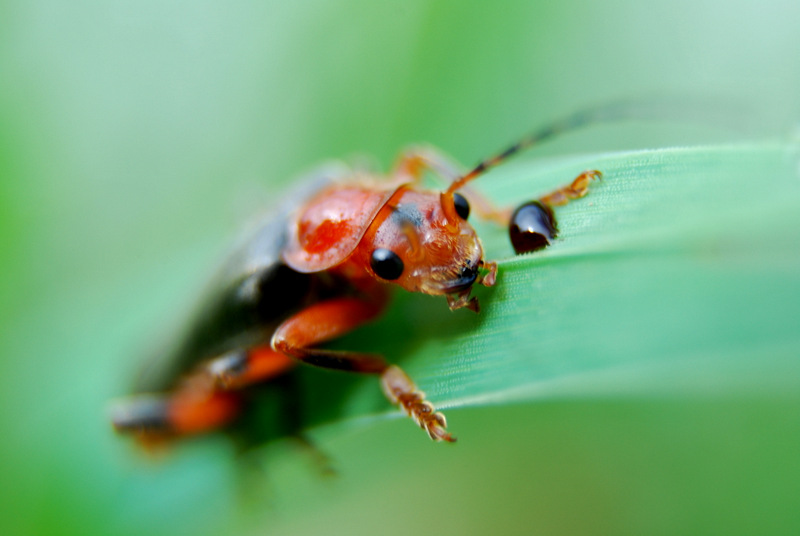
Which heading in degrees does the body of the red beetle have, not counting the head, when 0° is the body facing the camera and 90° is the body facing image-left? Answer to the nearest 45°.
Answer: approximately 315°
